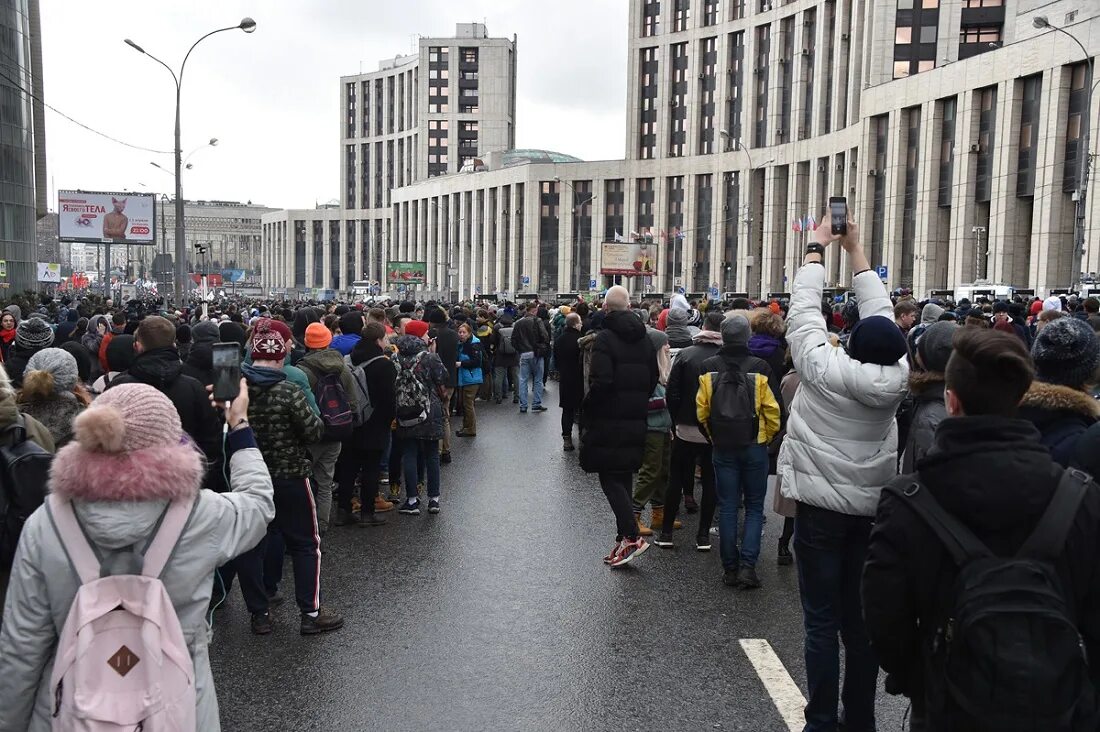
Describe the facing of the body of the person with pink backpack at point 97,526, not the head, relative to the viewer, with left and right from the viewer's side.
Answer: facing away from the viewer

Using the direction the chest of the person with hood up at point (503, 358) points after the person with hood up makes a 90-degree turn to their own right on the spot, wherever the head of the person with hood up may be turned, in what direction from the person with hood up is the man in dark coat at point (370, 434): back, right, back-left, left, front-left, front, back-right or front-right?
right

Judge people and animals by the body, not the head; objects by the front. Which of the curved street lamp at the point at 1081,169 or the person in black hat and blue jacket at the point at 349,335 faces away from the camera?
the person in black hat and blue jacket

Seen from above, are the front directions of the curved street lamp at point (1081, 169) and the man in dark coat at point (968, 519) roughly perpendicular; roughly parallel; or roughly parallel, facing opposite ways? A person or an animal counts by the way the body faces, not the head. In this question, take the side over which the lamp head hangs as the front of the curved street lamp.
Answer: roughly perpendicular

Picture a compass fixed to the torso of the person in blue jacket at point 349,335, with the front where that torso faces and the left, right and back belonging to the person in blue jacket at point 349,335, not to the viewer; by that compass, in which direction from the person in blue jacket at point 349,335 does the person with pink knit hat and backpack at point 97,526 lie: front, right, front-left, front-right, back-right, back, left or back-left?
back

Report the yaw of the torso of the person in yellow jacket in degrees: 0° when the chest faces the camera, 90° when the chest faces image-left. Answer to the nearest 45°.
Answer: approximately 180°

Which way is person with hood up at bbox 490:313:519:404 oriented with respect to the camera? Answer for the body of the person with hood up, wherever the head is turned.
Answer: away from the camera

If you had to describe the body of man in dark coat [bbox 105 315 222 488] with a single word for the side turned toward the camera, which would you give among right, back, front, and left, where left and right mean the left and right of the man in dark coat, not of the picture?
back

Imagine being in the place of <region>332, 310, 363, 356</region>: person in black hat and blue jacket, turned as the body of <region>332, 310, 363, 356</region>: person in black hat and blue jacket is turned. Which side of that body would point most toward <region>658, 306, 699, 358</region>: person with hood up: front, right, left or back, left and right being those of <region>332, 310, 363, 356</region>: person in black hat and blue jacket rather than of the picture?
right

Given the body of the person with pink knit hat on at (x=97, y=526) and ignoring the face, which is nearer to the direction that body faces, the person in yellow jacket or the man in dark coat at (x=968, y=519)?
the person in yellow jacket

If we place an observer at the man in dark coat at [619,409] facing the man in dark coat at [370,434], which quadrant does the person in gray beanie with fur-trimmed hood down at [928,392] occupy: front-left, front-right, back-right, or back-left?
back-left

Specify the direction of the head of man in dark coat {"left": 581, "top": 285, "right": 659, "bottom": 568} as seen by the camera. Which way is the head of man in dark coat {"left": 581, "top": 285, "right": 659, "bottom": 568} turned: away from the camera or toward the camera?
away from the camera

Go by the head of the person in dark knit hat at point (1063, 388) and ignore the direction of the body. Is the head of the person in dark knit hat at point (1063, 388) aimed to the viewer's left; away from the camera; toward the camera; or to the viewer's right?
away from the camera

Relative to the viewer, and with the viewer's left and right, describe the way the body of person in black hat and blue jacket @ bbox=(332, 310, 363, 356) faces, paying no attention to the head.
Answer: facing away from the viewer

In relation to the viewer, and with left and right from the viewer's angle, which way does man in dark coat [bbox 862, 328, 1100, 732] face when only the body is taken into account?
facing away from the viewer
